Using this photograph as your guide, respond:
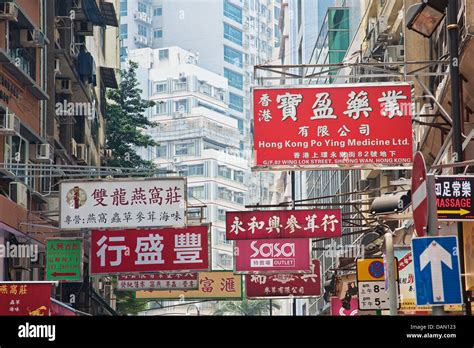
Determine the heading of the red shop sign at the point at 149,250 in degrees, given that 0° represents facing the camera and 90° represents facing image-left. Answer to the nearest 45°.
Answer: approximately 0°

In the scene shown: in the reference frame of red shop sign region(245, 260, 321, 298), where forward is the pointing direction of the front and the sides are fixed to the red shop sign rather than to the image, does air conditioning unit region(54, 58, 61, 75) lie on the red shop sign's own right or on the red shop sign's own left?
on the red shop sign's own right

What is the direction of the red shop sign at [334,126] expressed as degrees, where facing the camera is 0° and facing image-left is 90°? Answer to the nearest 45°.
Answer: approximately 0°
